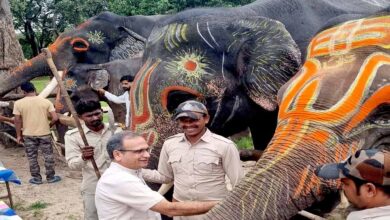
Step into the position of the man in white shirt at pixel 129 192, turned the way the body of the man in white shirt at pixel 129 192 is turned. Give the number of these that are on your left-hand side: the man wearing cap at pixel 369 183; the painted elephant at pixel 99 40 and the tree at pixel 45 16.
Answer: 2

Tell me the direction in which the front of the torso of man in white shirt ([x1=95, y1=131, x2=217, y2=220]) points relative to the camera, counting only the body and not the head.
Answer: to the viewer's right

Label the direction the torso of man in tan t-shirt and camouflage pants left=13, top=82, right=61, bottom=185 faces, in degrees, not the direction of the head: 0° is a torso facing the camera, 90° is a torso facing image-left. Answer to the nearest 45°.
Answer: approximately 180°

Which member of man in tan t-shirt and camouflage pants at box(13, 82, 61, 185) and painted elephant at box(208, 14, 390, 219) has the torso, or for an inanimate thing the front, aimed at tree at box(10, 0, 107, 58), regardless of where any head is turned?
the man in tan t-shirt and camouflage pants

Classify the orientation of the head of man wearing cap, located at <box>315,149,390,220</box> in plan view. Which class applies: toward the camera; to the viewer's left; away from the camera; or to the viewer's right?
to the viewer's left

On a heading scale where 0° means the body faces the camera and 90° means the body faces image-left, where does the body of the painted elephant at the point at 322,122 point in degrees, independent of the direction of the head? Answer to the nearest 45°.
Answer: approximately 45°

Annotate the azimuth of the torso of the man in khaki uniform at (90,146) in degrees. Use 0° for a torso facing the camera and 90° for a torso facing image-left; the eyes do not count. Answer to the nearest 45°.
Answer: approximately 315°

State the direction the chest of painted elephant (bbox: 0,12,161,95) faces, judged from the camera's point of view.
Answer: to the viewer's left

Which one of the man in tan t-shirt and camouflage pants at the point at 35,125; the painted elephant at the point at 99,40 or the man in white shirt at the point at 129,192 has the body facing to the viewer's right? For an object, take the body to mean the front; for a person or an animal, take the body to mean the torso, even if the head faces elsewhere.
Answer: the man in white shirt

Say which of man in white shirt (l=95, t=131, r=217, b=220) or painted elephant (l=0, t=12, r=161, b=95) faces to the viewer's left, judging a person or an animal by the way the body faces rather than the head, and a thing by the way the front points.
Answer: the painted elephant

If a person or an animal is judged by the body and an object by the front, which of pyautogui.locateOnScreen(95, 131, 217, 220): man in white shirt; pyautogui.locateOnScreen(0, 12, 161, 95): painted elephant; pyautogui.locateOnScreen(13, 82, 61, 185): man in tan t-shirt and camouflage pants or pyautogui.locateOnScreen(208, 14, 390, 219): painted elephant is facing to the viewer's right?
the man in white shirt

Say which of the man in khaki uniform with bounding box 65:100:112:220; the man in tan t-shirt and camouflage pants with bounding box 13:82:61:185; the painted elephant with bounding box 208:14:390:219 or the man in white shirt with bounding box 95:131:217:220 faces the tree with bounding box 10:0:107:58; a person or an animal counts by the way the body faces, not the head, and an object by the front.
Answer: the man in tan t-shirt and camouflage pants with bounding box 13:82:61:185
